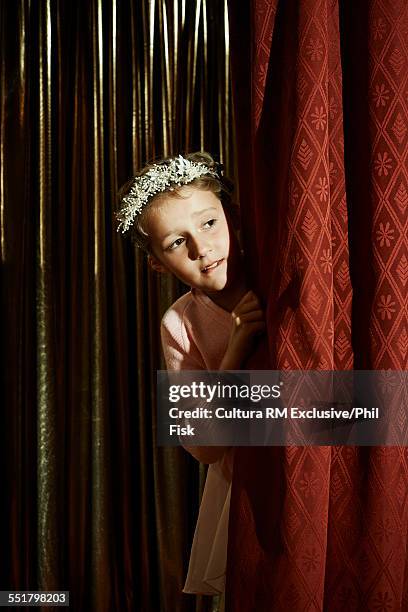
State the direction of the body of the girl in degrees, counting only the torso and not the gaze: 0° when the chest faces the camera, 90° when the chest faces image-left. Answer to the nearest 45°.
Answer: approximately 315°
